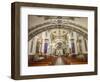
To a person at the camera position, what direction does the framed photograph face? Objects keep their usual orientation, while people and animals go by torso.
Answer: facing the viewer and to the right of the viewer
